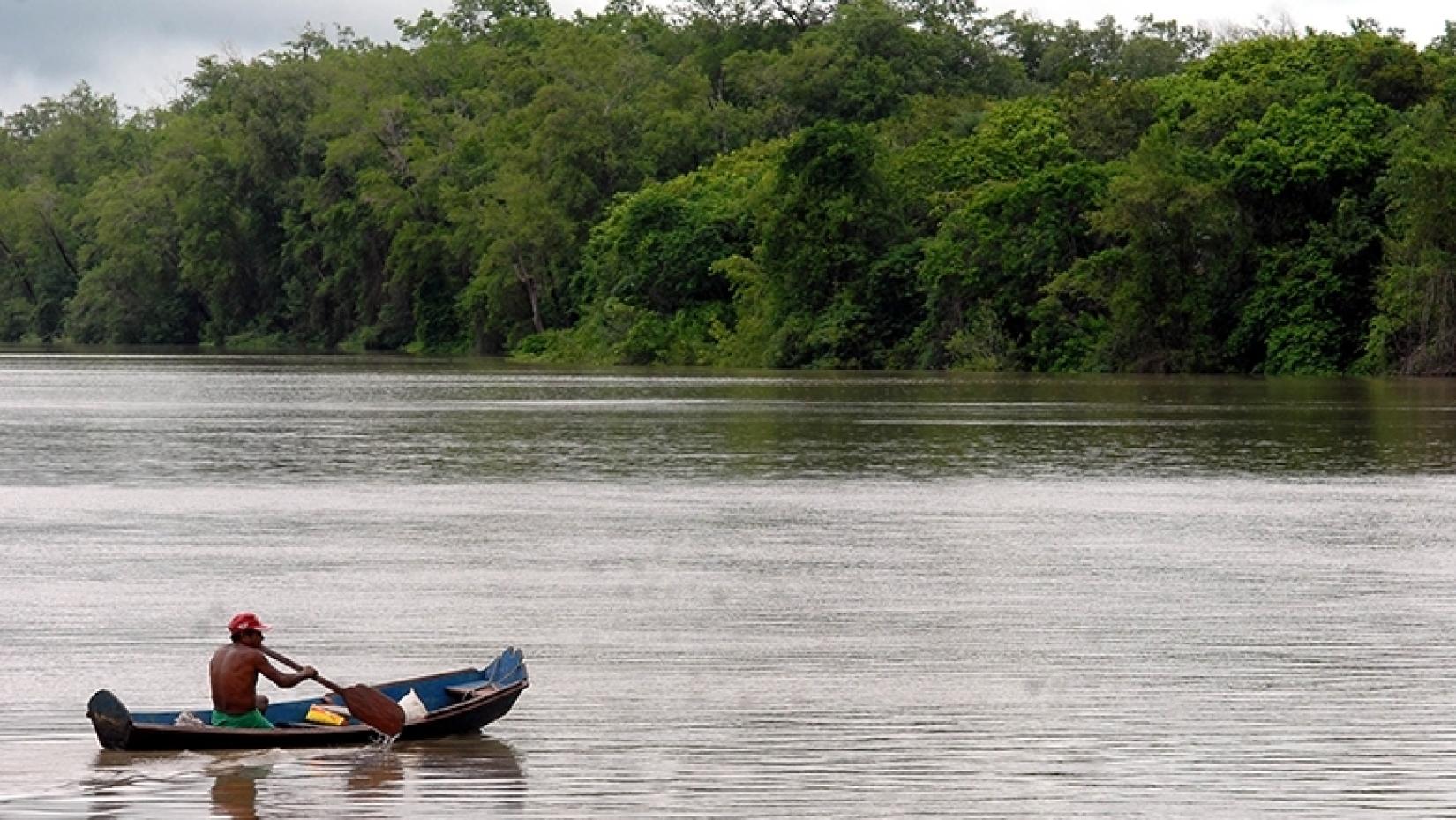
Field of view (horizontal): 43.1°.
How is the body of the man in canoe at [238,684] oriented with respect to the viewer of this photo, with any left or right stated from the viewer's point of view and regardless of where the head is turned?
facing away from the viewer and to the right of the viewer

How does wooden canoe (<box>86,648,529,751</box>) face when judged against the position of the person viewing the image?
facing to the right of the viewer

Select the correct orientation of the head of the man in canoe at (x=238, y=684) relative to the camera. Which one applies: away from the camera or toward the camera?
away from the camera
